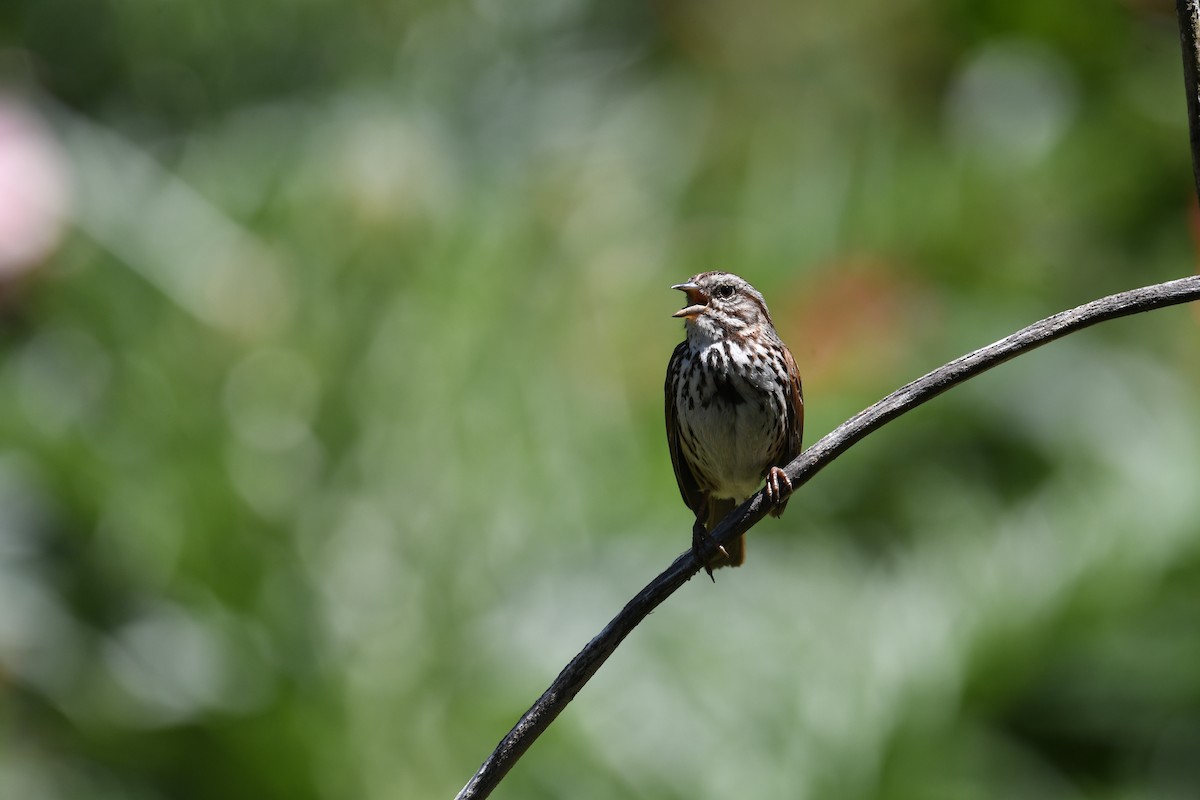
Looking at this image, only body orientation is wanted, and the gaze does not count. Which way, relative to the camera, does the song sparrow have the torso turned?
toward the camera
